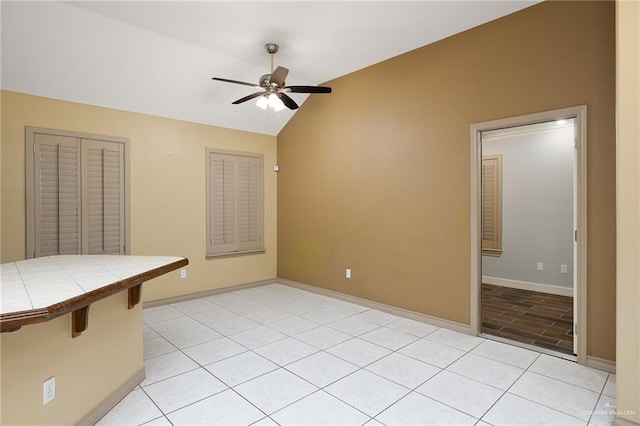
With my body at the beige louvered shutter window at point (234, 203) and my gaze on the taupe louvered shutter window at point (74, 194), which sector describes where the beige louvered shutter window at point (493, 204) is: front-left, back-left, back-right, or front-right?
back-left

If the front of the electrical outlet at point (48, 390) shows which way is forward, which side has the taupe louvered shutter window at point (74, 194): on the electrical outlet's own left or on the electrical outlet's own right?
on the electrical outlet's own left

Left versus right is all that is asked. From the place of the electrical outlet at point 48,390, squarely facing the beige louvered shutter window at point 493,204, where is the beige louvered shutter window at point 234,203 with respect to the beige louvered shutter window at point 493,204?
left

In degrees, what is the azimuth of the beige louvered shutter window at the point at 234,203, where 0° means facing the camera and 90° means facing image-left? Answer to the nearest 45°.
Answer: approximately 315°
